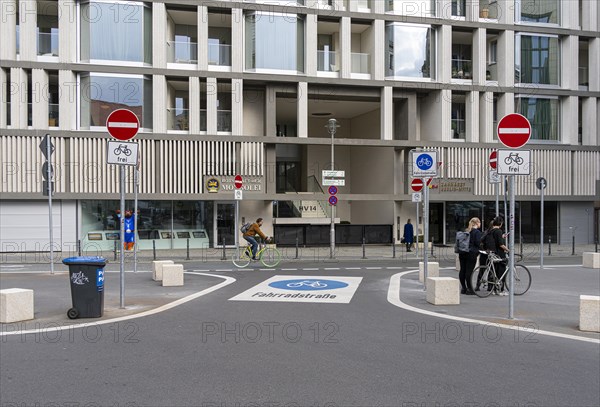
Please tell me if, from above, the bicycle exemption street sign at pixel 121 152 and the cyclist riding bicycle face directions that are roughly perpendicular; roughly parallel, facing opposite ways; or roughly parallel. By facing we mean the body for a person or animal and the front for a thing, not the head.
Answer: roughly perpendicular

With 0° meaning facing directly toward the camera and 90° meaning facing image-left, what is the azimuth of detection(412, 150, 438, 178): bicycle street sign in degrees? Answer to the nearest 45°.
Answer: approximately 0°

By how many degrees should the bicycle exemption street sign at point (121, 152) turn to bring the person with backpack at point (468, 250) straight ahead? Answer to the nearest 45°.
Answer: approximately 90° to its left

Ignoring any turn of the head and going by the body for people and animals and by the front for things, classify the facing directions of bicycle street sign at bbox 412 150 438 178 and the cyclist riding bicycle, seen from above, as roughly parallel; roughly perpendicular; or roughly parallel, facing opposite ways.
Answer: roughly perpendicular

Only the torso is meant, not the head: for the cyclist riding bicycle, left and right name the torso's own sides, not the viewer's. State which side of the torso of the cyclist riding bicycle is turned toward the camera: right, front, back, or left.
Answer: right

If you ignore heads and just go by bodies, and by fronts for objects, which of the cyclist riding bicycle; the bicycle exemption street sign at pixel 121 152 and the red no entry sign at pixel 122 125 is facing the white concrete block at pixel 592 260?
the cyclist riding bicycle

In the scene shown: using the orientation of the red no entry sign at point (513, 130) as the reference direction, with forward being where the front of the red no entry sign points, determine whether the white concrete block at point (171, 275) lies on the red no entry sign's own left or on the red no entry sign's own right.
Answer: on the red no entry sign's own right

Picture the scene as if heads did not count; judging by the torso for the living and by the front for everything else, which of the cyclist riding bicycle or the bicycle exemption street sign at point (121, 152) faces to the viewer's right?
the cyclist riding bicycle

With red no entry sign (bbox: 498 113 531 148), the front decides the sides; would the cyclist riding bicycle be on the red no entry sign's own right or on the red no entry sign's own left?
on the red no entry sign's own right

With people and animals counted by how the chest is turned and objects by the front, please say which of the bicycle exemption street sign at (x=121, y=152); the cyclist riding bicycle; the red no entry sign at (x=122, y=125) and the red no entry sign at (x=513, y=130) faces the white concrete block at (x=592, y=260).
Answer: the cyclist riding bicycle

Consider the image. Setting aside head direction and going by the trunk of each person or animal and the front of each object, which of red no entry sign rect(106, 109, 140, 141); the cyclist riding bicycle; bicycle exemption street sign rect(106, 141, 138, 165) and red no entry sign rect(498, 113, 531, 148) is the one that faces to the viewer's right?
the cyclist riding bicycle

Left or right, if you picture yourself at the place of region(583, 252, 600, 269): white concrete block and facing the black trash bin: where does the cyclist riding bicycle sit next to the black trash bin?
right

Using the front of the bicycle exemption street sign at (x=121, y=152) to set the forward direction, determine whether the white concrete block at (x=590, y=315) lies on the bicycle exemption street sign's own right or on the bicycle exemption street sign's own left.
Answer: on the bicycle exemption street sign's own left
